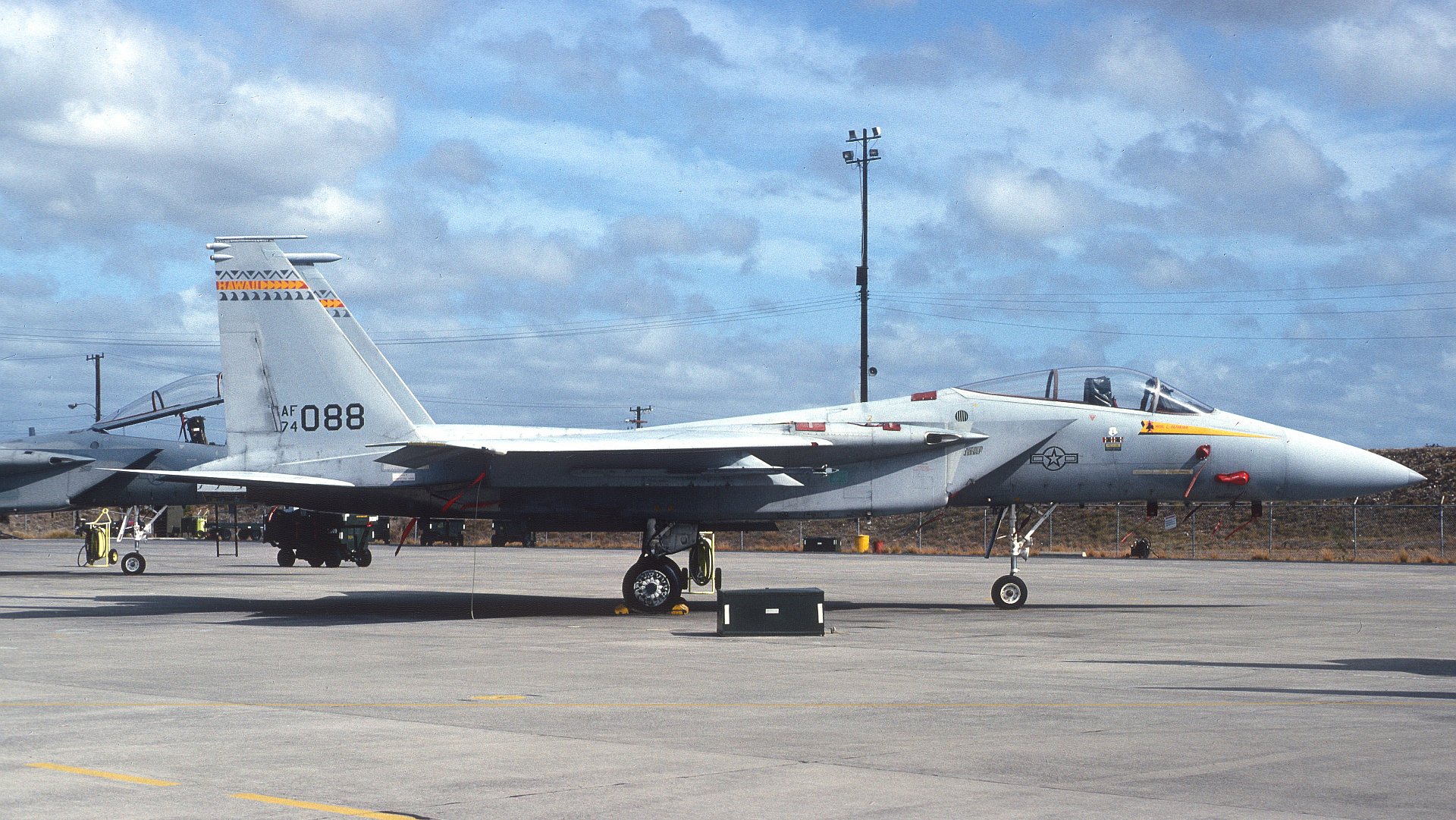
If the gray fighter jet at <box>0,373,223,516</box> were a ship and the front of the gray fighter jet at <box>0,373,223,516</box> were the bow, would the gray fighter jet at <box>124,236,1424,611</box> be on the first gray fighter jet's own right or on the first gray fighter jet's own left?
on the first gray fighter jet's own right

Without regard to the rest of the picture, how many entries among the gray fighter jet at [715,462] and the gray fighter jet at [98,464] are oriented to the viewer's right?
2

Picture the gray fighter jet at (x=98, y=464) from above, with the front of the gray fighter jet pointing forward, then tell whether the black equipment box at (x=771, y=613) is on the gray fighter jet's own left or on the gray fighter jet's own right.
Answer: on the gray fighter jet's own right

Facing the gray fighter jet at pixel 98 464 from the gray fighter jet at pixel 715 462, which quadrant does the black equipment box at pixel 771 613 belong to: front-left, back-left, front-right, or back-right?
back-left

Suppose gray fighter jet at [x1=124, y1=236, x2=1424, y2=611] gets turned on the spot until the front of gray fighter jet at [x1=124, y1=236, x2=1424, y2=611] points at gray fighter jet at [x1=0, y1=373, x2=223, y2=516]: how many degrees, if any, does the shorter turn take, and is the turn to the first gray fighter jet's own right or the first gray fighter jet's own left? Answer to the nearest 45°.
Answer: approximately 135° to the first gray fighter jet's own left

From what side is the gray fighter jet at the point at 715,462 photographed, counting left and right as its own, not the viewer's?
right

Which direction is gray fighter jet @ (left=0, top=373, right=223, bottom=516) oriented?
to the viewer's right
